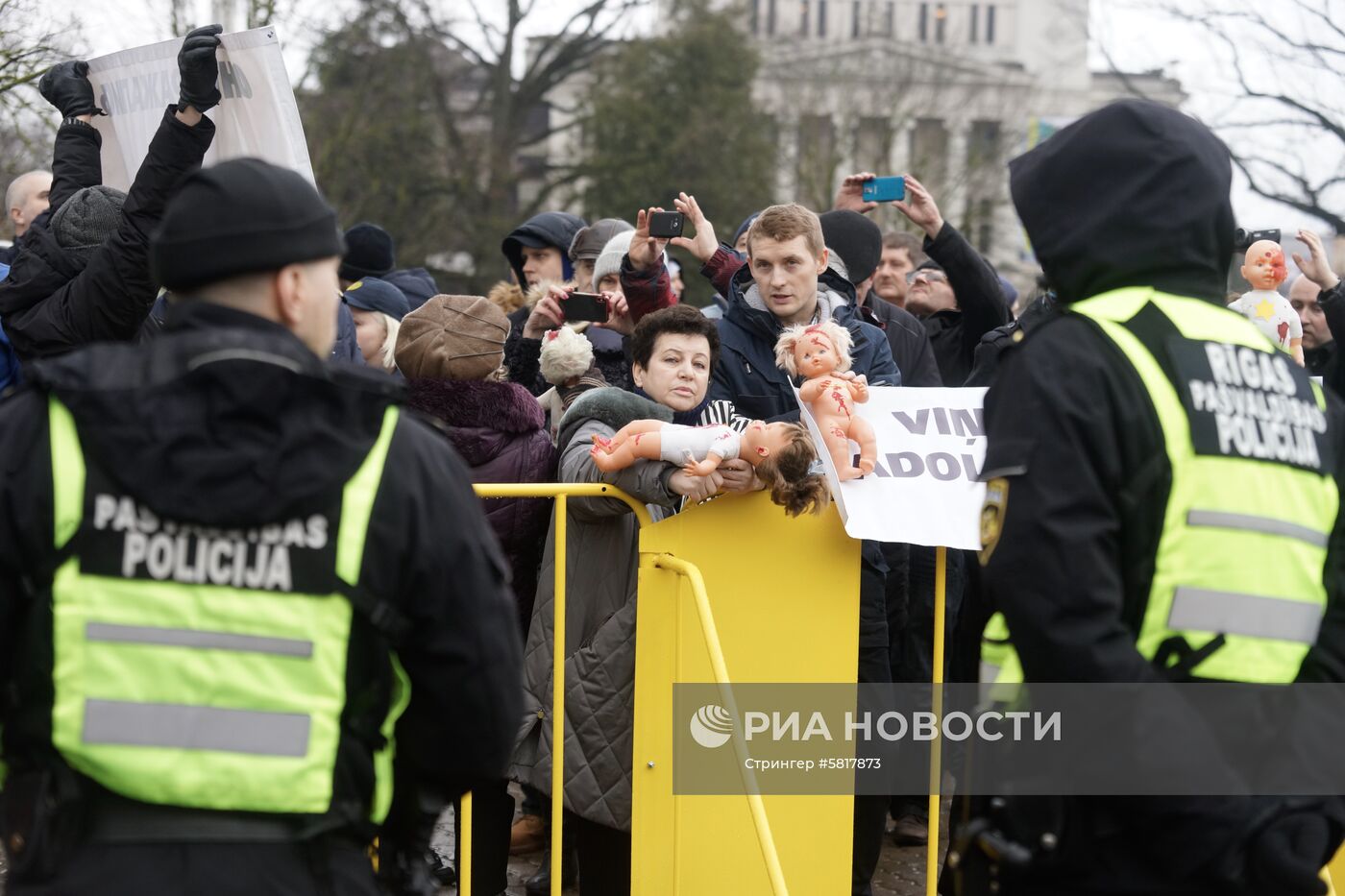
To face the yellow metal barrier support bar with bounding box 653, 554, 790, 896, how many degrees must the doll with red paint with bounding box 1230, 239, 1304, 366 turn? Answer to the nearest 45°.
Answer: approximately 45° to its right

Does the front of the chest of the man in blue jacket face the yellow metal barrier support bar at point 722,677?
yes

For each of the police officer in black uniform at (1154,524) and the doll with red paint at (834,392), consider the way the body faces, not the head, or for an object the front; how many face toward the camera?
1

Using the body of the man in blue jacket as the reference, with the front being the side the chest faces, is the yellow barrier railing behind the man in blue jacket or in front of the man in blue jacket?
in front

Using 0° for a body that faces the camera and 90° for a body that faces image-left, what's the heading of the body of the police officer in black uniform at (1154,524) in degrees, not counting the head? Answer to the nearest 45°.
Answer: approximately 135°

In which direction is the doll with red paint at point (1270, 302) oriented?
toward the camera

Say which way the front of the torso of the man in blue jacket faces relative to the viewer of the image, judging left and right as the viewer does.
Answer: facing the viewer

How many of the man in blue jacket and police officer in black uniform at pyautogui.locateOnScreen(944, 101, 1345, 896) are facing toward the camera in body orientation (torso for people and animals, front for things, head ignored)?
1

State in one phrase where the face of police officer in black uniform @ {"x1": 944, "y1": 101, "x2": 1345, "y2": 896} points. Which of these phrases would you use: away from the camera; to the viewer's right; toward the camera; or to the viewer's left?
away from the camera
